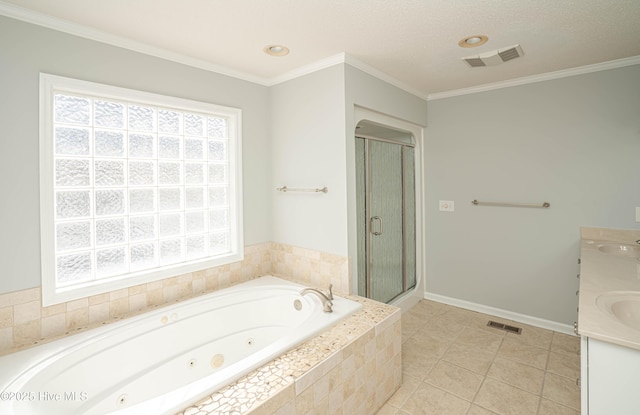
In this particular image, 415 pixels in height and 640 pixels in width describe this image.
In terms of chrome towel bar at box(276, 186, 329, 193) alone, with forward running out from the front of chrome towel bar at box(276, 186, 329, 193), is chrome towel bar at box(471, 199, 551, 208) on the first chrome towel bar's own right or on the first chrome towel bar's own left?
on the first chrome towel bar's own left

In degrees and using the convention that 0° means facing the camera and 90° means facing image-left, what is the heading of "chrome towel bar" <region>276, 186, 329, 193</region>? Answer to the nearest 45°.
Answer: approximately 0°

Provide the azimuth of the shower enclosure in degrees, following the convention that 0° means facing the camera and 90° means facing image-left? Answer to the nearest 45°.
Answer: approximately 315°

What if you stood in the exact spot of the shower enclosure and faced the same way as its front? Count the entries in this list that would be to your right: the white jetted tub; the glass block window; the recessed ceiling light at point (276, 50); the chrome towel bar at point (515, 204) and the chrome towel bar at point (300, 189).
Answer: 4

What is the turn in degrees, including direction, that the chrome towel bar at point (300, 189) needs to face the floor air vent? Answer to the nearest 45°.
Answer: approximately 90° to its left

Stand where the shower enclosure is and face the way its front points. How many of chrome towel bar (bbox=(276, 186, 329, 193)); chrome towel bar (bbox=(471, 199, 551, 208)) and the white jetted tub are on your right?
2

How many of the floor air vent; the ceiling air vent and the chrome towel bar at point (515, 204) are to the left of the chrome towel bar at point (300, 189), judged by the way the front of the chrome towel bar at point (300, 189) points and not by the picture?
3

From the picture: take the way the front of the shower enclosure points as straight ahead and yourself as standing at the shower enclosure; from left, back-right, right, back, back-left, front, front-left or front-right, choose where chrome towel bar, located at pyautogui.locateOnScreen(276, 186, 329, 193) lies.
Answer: right

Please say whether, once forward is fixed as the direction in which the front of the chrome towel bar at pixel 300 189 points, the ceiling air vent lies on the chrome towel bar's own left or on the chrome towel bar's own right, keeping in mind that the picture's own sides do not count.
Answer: on the chrome towel bar's own left

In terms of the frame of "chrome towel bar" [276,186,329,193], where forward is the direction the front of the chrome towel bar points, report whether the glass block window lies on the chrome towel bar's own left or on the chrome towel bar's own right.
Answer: on the chrome towel bar's own right

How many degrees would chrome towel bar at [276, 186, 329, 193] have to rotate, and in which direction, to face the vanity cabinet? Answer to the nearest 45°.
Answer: approximately 45° to its left

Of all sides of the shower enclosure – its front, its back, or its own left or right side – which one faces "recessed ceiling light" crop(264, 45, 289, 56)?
right
